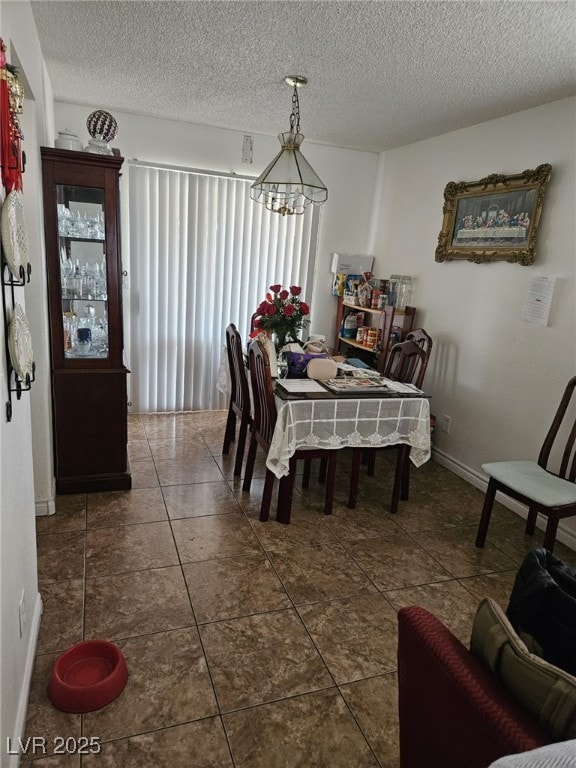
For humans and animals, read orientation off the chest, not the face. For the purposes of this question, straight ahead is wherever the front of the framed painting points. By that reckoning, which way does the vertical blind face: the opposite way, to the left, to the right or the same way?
to the left

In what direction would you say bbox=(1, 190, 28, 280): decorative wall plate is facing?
to the viewer's right

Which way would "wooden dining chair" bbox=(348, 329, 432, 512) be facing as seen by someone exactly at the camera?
facing the viewer and to the left of the viewer

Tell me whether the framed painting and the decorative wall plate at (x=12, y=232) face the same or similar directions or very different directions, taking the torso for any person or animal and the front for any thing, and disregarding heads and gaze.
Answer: very different directions

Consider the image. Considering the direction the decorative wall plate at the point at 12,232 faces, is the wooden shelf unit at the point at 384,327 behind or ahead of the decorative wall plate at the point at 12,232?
ahead

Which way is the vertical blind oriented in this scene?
toward the camera

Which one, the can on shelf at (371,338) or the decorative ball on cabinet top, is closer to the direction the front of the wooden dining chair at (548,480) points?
the decorative ball on cabinet top

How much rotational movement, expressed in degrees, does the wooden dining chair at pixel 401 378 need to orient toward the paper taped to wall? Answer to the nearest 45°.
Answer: approximately 135° to its left

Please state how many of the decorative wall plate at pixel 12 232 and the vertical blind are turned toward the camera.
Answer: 1

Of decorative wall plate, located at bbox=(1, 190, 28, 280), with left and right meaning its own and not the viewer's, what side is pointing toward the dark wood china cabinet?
left

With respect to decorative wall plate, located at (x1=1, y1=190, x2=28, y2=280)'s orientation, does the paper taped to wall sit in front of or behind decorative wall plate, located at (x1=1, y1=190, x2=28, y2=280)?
in front

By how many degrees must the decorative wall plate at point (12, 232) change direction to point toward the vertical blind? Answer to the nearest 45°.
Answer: approximately 45° to its left
